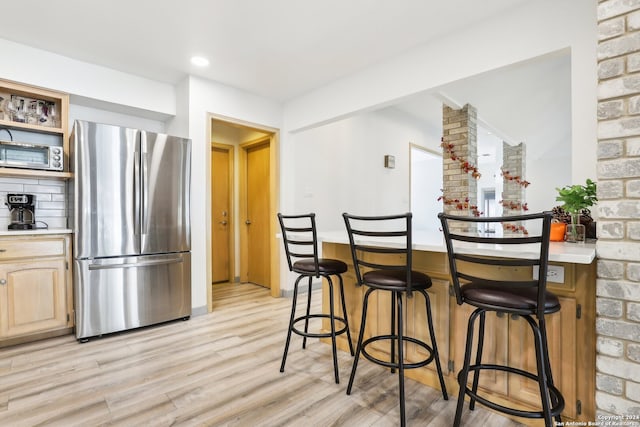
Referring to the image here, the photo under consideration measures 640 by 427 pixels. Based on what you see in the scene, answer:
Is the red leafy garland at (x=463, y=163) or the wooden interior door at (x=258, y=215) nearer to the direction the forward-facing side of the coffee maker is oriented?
the red leafy garland

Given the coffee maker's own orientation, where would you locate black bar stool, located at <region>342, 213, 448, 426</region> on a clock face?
The black bar stool is roughly at 11 o'clock from the coffee maker.

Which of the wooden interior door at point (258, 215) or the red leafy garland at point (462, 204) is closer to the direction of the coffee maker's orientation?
the red leafy garland

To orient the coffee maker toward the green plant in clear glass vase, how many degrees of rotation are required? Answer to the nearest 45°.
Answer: approximately 45° to its left

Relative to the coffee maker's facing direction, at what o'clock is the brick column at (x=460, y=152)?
The brick column is roughly at 10 o'clock from the coffee maker.

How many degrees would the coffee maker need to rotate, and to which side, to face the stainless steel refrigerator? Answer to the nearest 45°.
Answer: approximately 45° to its left

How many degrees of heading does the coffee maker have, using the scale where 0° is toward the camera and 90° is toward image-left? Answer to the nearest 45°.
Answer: approximately 0°

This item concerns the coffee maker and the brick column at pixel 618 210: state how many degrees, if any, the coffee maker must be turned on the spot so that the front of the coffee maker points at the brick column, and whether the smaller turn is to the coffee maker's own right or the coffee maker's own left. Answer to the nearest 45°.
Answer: approximately 45° to the coffee maker's own left
